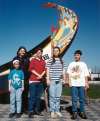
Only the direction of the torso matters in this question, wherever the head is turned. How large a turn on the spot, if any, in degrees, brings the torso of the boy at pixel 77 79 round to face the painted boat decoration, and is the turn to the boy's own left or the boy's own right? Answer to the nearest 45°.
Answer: approximately 180°

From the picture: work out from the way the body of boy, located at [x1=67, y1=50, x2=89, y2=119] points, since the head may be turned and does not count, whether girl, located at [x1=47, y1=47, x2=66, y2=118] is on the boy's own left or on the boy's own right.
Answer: on the boy's own right

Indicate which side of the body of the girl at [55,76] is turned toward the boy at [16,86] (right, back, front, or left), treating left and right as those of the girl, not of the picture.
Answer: right

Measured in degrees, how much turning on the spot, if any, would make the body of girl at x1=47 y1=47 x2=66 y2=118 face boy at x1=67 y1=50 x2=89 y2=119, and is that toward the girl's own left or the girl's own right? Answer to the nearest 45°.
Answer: approximately 90° to the girl's own left

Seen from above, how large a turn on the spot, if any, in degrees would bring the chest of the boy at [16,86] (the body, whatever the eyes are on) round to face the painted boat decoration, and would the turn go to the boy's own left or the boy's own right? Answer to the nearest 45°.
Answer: approximately 135° to the boy's own left

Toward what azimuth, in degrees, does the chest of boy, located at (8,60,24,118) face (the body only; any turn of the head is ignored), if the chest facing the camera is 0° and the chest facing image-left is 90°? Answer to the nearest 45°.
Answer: approximately 0°

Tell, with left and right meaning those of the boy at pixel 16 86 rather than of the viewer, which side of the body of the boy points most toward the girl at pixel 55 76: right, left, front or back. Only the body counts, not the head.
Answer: left

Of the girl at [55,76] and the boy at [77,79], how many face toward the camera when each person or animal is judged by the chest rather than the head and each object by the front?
2

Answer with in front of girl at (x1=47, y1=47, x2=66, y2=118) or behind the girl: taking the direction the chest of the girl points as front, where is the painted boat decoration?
behind
